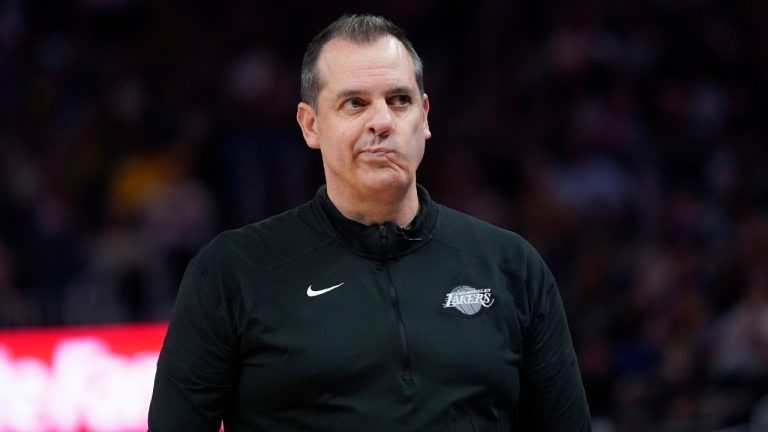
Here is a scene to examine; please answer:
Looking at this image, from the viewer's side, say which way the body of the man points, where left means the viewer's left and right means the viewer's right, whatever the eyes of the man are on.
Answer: facing the viewer
